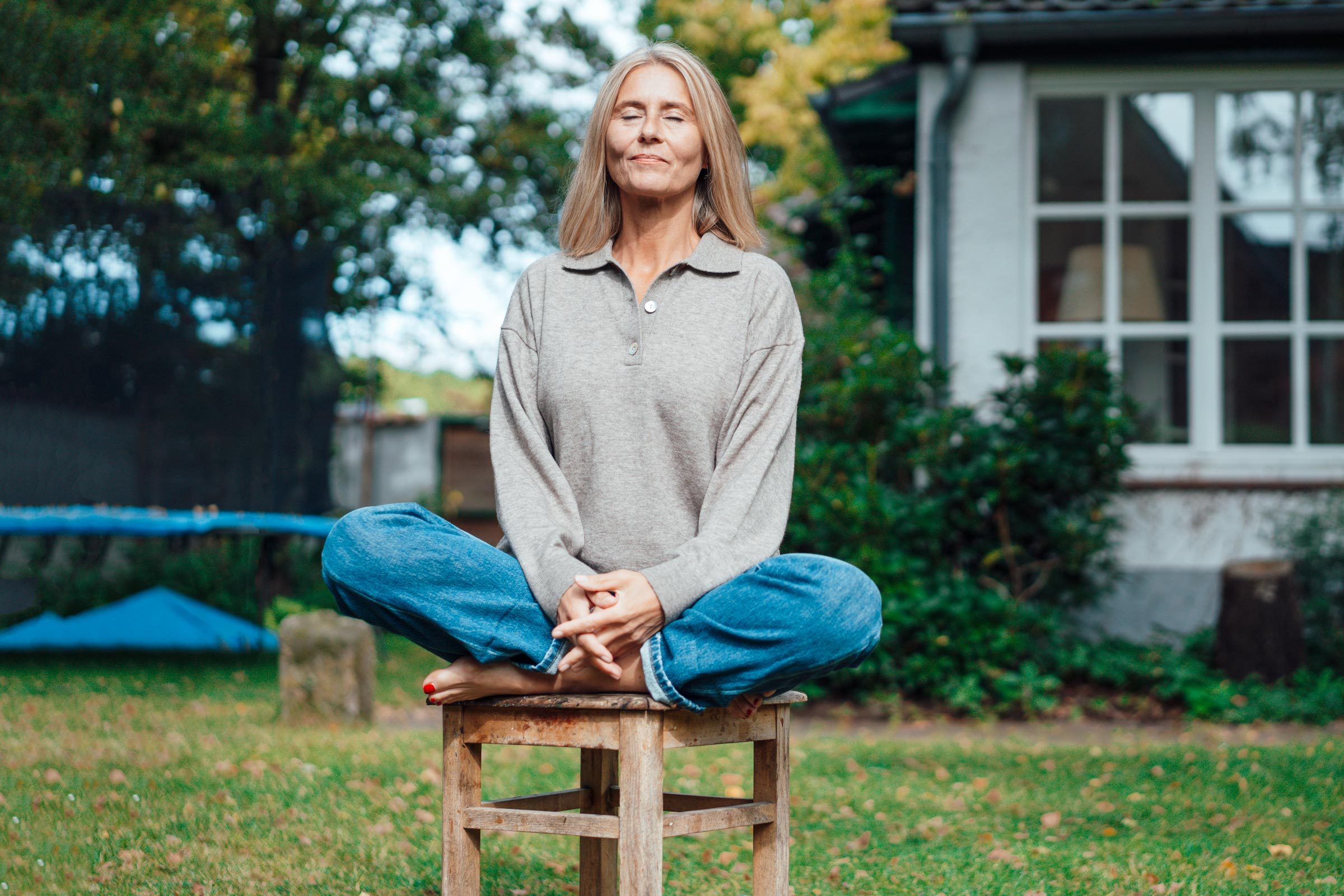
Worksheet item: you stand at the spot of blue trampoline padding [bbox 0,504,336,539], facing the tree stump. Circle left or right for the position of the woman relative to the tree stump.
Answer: right

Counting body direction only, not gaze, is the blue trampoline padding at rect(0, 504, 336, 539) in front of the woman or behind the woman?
behind

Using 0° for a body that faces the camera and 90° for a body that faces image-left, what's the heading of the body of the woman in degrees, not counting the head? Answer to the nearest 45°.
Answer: approximately 0°

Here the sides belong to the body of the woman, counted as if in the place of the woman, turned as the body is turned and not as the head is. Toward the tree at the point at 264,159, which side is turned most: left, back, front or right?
back
